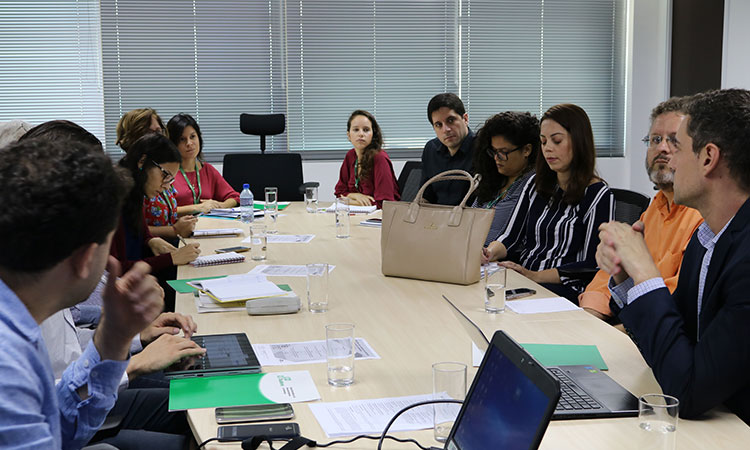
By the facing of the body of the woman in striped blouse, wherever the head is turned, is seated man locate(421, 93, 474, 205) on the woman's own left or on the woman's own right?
on the woman's own right

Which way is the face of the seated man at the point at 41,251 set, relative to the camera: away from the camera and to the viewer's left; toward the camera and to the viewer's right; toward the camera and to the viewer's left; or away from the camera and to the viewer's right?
away from the camera and to the viewer's right

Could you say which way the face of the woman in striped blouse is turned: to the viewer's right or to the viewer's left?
to the viewer's left

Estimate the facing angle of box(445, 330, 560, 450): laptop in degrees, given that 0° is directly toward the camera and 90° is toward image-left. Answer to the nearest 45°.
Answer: approximately 45°

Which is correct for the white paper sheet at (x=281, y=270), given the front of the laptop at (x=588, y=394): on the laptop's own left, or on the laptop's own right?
on the laptop's own left

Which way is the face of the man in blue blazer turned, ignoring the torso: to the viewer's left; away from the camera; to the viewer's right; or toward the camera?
to the viewer's left

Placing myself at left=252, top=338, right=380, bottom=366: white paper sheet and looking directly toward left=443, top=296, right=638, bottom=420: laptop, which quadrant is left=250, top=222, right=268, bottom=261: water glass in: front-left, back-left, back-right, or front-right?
back-left

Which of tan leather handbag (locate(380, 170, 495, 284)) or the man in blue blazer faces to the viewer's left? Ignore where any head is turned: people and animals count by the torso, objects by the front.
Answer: the man in blue blazer

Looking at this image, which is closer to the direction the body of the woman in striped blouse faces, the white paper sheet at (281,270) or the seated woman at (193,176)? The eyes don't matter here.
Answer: the white paper sheet

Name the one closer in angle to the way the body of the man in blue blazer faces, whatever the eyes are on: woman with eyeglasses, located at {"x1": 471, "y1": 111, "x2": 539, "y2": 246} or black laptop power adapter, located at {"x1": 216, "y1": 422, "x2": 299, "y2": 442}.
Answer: the black laptop power adapter
